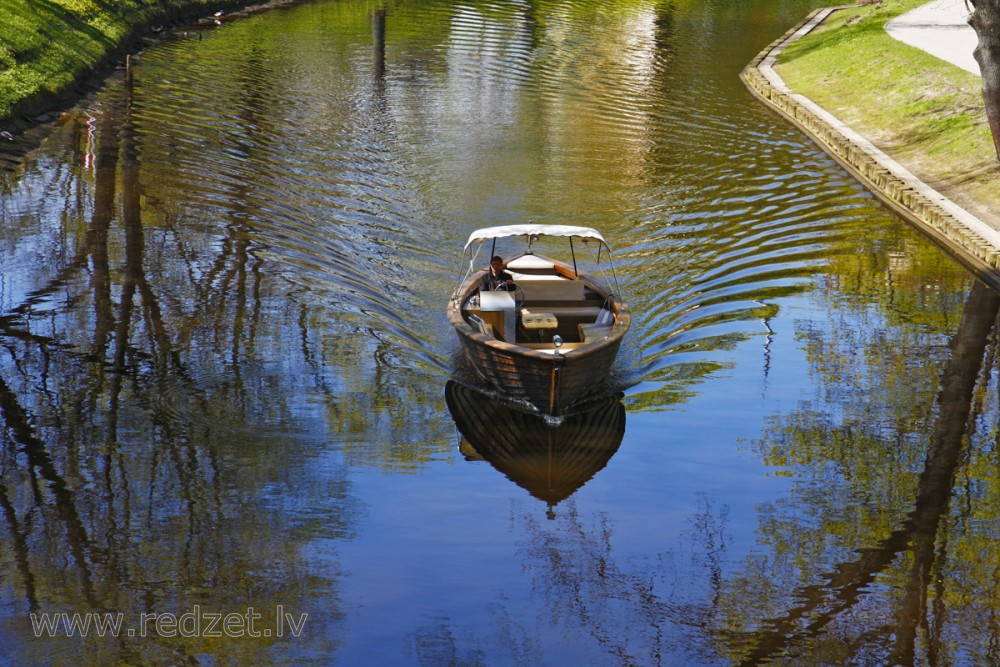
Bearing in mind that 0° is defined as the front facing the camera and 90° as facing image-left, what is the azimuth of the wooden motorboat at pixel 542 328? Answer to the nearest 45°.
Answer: approximately 0°
